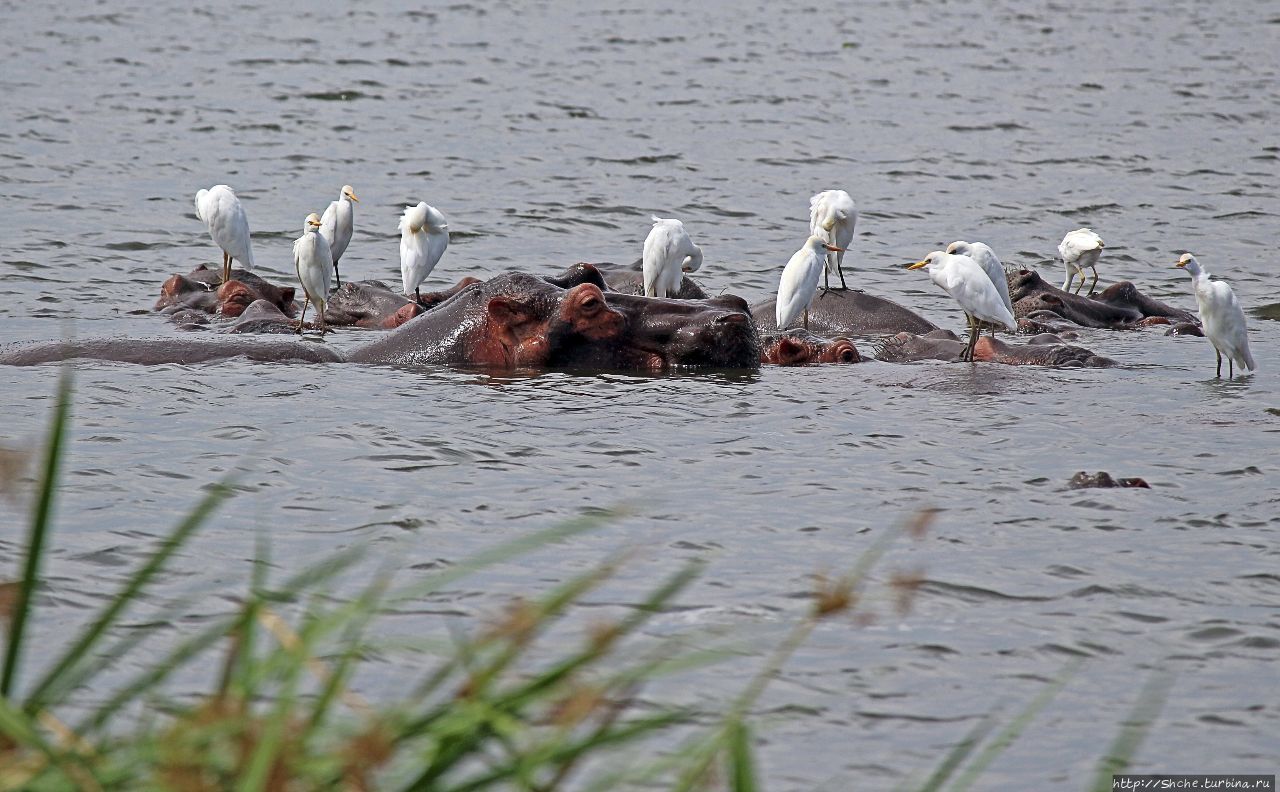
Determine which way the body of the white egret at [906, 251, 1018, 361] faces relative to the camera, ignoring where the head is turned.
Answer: to the viewer's left

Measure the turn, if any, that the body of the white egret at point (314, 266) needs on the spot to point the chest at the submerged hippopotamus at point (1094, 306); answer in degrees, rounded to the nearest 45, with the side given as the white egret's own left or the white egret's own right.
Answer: approximately 90° to the white egret's own left

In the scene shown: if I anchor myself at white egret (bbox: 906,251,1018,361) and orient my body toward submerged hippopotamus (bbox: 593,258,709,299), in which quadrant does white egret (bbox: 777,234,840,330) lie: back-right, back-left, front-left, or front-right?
front-left

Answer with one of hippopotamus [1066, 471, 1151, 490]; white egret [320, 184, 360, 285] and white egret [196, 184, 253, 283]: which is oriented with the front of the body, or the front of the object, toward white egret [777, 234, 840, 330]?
white egret [320, 184, 360, 285]

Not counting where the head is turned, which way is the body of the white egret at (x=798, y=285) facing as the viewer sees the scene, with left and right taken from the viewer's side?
facing to the right of the viewer

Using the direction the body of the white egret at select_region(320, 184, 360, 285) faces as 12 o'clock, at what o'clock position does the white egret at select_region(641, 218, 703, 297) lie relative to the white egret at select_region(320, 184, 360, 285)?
the white egret at select_region(641, 218, 703, 297) is roughly at 12 o'clock from the white egret at select_region(320, 184, 360, 285).

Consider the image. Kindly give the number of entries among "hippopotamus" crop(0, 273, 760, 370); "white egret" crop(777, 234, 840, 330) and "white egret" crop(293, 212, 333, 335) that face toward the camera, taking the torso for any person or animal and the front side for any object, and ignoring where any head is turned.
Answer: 1

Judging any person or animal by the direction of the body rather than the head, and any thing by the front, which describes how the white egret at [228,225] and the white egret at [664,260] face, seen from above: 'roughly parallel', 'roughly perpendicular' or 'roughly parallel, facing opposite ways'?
roughly parallel, facing opposite ways

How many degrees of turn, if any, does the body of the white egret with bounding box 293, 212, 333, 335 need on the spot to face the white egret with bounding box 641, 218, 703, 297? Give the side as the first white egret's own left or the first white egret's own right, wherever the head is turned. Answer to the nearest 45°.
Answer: approximately 90° to the first white egret's own left

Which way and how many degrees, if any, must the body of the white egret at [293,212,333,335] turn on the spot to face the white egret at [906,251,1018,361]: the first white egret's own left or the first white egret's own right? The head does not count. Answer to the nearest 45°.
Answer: approximately 90° to the first white egret's own left

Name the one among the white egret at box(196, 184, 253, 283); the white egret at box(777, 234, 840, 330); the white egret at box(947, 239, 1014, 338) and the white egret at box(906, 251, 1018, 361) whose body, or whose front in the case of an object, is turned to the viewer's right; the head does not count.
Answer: the white egret at box(777, 234, 840, 330)

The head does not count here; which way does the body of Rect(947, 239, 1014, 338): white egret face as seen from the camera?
to the viewer's left

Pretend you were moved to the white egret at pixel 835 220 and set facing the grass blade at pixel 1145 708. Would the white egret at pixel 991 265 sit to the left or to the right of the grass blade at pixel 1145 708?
left

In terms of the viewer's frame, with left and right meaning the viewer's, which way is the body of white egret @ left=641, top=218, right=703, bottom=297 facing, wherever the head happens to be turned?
facing to the right of the viewer

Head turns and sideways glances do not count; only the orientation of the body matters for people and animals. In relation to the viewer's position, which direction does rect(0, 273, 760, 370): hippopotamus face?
facing to the right of the viewer

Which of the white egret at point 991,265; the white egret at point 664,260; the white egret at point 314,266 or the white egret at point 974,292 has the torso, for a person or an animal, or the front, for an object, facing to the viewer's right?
the white egret at point 664,260

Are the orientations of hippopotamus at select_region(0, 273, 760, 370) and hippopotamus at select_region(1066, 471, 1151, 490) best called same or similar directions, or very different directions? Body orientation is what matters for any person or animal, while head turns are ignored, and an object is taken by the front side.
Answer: same or similar directions

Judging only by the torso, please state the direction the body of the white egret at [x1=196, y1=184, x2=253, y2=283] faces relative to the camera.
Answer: to the viewer's left

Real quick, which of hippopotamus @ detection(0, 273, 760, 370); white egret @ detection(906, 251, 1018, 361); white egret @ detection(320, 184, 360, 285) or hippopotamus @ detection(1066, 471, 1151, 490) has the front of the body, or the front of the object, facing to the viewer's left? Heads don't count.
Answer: white egret @ detection(906, 251, 1018, 361)

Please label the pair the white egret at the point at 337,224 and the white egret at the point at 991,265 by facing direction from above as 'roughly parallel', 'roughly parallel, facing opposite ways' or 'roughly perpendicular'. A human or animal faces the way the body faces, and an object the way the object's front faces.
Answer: roughly parallel, facing opposite ways
